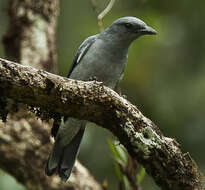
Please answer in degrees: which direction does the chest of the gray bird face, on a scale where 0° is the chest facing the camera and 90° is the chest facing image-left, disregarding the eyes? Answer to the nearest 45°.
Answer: approximately 315°

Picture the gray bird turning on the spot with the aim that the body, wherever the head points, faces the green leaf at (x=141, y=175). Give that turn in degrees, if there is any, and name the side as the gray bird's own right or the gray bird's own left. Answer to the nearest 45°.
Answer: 0° — it already faces it
